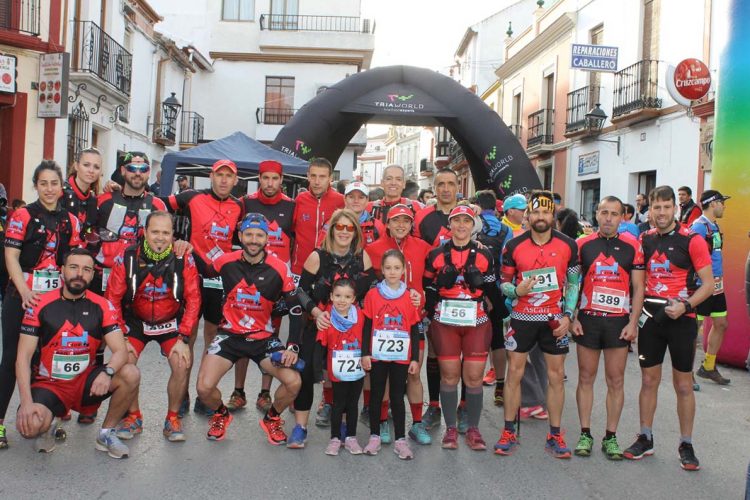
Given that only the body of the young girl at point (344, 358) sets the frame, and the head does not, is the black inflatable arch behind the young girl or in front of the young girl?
behind

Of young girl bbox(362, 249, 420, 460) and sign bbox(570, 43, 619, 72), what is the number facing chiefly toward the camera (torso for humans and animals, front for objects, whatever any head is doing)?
2

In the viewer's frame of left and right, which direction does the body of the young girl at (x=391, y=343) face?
facing the viewer

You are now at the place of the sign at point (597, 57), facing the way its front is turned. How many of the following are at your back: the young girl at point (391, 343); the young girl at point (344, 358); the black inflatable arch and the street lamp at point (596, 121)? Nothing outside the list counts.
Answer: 1

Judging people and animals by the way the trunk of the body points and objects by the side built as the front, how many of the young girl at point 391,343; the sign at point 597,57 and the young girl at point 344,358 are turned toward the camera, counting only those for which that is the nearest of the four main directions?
3

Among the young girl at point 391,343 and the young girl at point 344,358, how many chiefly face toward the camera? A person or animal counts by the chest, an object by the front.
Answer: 2

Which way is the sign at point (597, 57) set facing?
toward the camera

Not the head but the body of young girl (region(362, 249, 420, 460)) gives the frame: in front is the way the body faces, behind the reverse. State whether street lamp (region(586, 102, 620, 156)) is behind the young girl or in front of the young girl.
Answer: behind
